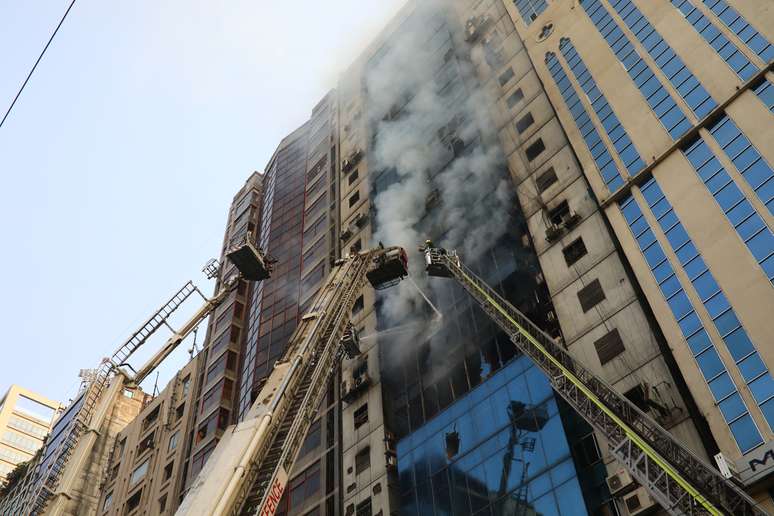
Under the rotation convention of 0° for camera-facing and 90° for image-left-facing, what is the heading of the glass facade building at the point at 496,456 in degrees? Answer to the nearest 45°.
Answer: approximately 45°

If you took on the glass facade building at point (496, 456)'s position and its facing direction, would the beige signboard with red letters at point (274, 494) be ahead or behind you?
ahead

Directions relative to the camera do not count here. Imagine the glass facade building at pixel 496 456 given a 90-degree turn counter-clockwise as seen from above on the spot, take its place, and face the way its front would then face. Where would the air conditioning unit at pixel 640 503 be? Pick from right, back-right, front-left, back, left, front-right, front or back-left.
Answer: front

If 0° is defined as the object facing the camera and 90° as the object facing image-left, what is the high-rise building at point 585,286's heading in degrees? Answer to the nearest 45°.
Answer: approximately 45°

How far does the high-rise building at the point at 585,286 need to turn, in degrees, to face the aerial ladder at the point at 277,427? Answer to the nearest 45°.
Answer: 0° — it already faces it

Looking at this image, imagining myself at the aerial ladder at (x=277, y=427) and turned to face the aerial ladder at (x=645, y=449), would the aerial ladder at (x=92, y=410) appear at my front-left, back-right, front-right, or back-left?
back-left
